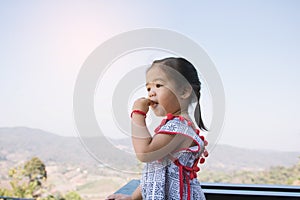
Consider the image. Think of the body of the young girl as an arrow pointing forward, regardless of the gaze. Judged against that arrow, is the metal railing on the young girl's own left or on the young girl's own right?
on the young girl's own right

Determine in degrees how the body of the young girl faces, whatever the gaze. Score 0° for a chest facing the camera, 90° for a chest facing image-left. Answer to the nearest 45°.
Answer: approximately 90°

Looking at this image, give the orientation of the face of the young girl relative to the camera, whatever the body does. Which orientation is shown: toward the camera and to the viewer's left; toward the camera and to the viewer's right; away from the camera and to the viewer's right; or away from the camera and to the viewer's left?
toward the camera and to the viewer's left
